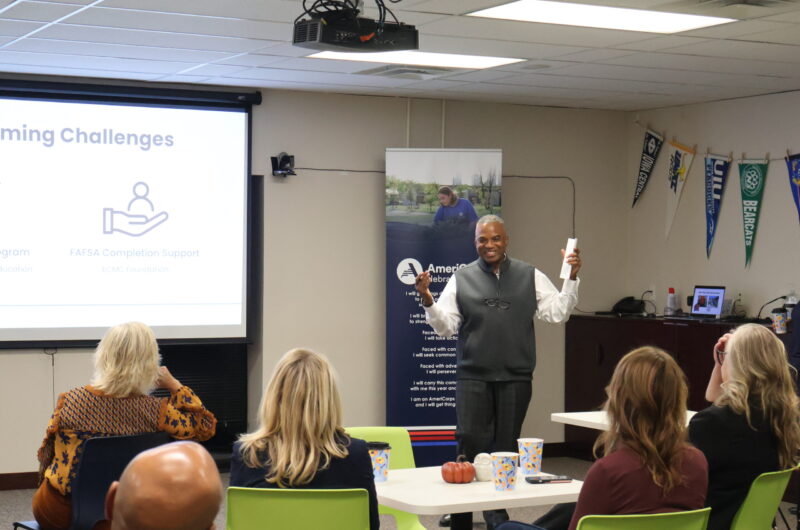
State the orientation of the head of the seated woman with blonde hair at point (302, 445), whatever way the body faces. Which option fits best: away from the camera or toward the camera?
away from the camera

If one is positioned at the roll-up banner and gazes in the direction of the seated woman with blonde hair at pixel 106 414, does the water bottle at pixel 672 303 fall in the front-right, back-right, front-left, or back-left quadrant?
back-left

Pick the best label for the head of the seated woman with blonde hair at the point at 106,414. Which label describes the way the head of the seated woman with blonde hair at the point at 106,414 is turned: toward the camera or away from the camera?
away from the camera

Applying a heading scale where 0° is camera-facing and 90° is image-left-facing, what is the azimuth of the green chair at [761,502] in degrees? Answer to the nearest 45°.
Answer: approximately 135°

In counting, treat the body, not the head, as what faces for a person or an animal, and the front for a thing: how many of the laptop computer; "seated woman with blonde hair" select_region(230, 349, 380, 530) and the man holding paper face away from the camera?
1

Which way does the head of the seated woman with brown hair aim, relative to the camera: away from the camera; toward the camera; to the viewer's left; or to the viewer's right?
away from the camera

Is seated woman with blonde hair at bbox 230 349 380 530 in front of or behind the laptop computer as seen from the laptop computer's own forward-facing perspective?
in front

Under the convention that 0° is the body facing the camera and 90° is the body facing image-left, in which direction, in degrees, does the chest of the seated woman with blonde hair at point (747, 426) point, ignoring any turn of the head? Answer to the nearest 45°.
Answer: approximately 135°

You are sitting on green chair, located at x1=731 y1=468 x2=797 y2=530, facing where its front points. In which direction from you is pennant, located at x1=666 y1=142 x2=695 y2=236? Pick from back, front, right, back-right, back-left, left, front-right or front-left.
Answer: front-right

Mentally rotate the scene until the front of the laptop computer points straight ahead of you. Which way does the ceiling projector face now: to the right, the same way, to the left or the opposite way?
to the right

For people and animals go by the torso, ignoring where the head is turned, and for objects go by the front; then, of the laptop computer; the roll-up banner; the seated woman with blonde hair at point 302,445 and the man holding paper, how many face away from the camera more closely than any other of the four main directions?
1

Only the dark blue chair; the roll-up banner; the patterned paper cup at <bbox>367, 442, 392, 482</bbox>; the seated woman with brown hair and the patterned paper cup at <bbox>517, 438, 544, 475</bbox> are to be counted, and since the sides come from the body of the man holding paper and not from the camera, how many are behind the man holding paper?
1

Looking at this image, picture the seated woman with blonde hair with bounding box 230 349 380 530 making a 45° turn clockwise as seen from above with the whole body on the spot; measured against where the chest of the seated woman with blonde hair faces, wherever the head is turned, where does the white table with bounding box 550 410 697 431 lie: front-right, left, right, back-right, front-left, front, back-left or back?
front

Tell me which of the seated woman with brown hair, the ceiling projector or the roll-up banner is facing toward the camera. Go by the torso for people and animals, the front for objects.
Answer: the roll-up banner

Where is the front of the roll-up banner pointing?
toward the camera

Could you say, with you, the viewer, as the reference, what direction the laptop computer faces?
facing the viewer and to the left of the viewer

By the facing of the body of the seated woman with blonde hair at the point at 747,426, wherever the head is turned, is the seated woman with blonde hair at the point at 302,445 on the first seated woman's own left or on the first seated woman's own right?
on the first seated woman's own left

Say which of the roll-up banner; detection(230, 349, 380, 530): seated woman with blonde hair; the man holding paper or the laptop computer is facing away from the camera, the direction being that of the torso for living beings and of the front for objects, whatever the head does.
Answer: the seated woman with blonde hair
